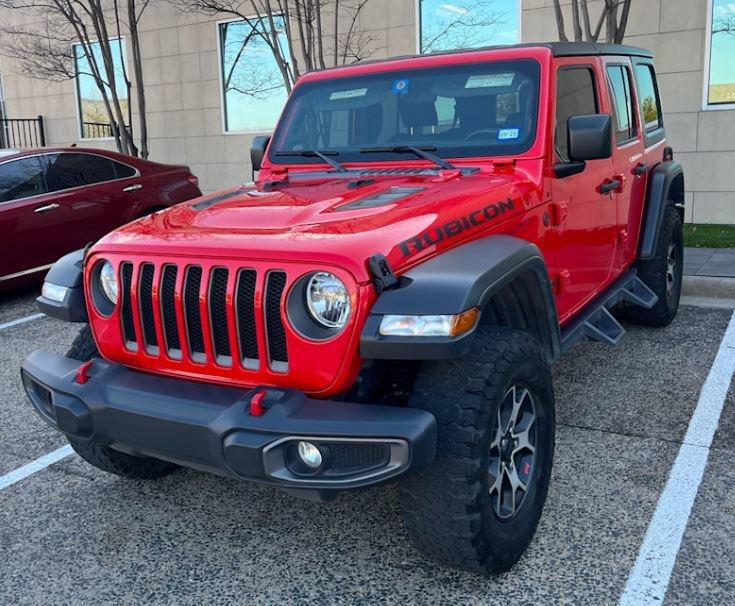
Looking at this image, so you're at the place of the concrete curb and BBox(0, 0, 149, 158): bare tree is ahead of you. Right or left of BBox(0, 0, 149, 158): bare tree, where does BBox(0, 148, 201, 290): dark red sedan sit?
left

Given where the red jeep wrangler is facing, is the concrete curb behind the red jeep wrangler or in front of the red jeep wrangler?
behind

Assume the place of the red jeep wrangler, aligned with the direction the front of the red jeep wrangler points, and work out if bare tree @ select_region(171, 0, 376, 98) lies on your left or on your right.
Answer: on your right

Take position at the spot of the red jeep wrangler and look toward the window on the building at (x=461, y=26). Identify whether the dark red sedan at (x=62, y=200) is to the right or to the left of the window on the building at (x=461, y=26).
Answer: left

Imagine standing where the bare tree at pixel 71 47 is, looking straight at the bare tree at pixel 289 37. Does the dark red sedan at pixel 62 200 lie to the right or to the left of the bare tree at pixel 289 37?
right

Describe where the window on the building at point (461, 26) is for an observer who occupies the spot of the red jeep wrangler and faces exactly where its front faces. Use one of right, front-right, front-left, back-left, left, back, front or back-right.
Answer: back-right

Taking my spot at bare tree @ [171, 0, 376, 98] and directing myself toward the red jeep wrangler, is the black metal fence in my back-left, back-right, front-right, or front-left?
back-right

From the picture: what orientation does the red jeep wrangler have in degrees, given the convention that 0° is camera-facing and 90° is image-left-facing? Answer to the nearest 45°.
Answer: approximately 45°

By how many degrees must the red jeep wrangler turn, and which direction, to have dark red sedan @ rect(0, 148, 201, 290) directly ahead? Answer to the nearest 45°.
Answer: approximately 90° to its right
